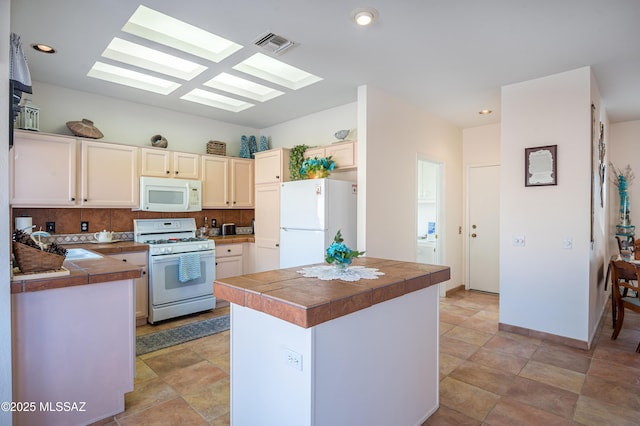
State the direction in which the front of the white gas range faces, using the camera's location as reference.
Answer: facing the viewer and to the right of the viewer

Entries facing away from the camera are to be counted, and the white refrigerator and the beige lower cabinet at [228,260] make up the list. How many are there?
0

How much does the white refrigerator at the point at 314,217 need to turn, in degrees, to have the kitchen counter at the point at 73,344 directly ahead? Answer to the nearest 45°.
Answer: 0° — it already faces it

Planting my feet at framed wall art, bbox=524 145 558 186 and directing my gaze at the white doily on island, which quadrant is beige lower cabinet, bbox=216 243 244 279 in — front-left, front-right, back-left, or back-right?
front-right

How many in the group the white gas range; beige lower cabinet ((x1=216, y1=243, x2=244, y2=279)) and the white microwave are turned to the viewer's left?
0

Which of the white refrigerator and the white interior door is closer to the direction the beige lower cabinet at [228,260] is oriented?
the white refrigerator

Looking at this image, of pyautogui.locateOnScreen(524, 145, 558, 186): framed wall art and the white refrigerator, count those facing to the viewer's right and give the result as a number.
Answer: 0

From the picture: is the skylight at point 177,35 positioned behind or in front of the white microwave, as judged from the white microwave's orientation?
in front

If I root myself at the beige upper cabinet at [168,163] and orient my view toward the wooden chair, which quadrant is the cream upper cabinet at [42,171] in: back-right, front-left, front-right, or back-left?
back-right

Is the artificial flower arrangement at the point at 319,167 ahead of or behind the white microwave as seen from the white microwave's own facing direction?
ahead

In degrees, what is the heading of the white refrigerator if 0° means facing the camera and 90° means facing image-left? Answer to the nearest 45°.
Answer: approximately 45°

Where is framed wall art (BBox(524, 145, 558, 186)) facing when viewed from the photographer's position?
facing the viewer and to the left of the viewer
